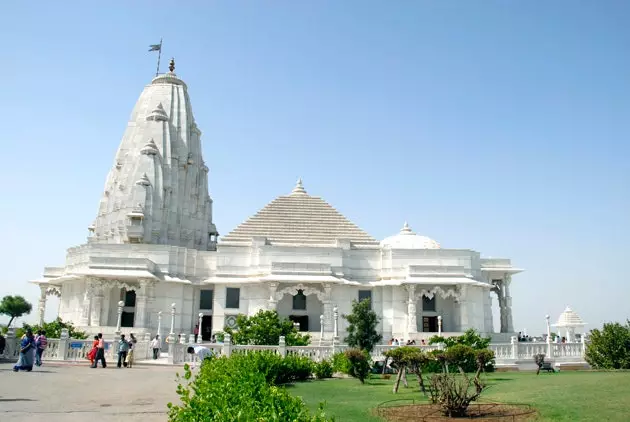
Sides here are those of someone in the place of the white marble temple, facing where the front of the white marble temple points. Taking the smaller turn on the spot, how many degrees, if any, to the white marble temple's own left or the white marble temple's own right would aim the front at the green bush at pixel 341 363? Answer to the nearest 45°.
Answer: approximately 90° to the white marble temple's own right

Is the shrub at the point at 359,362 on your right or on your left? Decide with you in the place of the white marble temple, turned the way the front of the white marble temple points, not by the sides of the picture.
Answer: on your right

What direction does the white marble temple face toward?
to the viewer's right

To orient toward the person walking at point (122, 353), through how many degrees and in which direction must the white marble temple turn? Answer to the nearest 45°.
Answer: approximately 90° to its right

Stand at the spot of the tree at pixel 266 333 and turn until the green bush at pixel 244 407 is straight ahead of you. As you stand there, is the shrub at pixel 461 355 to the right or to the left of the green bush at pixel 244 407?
left

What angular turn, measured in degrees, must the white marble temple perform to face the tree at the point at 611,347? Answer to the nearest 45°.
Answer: approximately 45° to its right

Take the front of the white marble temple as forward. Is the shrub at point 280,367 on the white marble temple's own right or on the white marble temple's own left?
on the white marble temple's own right

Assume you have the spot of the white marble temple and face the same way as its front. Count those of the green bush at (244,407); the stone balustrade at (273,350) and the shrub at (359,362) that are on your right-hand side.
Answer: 3

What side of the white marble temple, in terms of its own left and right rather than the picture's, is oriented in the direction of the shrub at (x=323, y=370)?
right

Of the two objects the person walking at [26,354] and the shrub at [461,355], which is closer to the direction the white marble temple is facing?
the shrub

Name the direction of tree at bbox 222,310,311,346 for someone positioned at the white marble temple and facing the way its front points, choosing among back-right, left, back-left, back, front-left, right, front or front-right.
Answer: right
